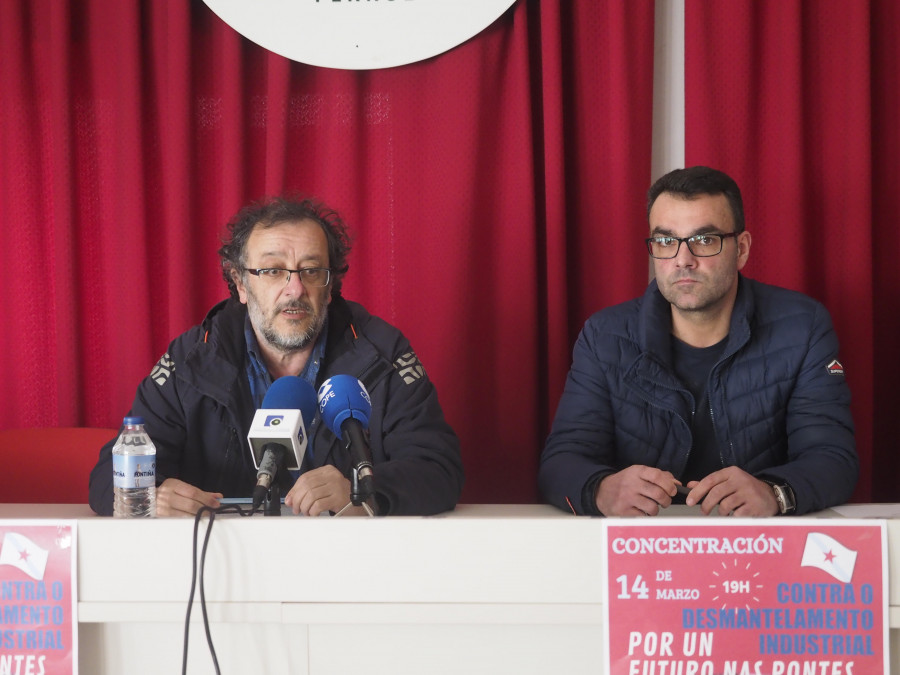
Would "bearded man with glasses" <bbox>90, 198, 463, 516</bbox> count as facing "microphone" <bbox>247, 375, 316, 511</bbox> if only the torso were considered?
yes

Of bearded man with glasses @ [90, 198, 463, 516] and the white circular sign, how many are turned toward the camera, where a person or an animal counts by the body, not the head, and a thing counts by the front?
2

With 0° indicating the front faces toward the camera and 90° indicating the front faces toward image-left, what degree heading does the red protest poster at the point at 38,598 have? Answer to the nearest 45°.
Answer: approximately 0°
